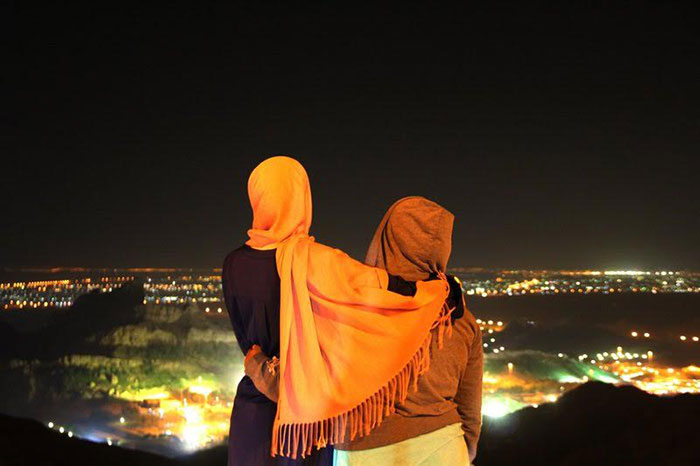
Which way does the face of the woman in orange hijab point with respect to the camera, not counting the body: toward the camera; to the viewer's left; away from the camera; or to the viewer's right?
away from the camera

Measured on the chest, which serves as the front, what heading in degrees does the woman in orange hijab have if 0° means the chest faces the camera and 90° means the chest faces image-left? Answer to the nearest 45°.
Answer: approximately 180°
